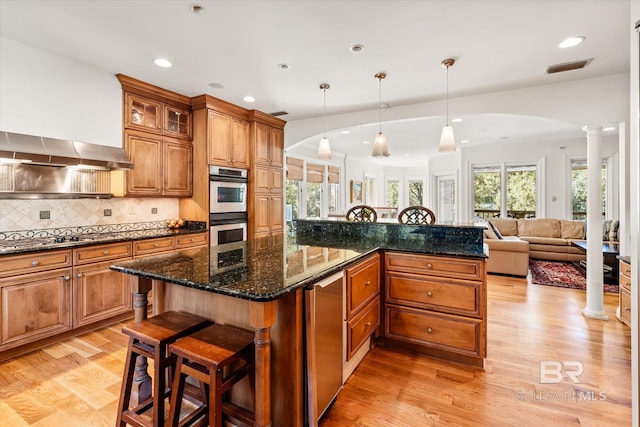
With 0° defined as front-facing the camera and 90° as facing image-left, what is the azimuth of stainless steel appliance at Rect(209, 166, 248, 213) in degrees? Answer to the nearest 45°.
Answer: approximately 315°

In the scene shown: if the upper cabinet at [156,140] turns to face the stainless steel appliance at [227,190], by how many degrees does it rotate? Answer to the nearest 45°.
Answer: approximately 45° to its left

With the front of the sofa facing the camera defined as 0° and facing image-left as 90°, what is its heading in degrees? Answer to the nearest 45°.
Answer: approximately 0°

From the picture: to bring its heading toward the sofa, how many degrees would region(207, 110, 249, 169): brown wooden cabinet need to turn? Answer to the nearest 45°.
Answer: approximately 45° to its left

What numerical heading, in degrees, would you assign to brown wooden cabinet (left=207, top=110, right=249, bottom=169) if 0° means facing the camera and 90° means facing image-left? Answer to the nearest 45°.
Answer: approximately 315°

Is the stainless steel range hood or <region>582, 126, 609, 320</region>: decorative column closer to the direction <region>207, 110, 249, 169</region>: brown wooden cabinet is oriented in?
the decorative column

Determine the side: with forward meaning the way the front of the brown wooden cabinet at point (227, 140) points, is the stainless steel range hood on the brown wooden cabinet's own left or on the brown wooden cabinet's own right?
on the brown wooden cabinet's own right

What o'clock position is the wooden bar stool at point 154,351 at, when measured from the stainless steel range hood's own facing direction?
The wooden bar stool is roughly at 1 o'clock from the stainless steel range hood.

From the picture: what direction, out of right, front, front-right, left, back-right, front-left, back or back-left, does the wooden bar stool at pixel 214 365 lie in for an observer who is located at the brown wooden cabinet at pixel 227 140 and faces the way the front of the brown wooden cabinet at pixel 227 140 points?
front-right
